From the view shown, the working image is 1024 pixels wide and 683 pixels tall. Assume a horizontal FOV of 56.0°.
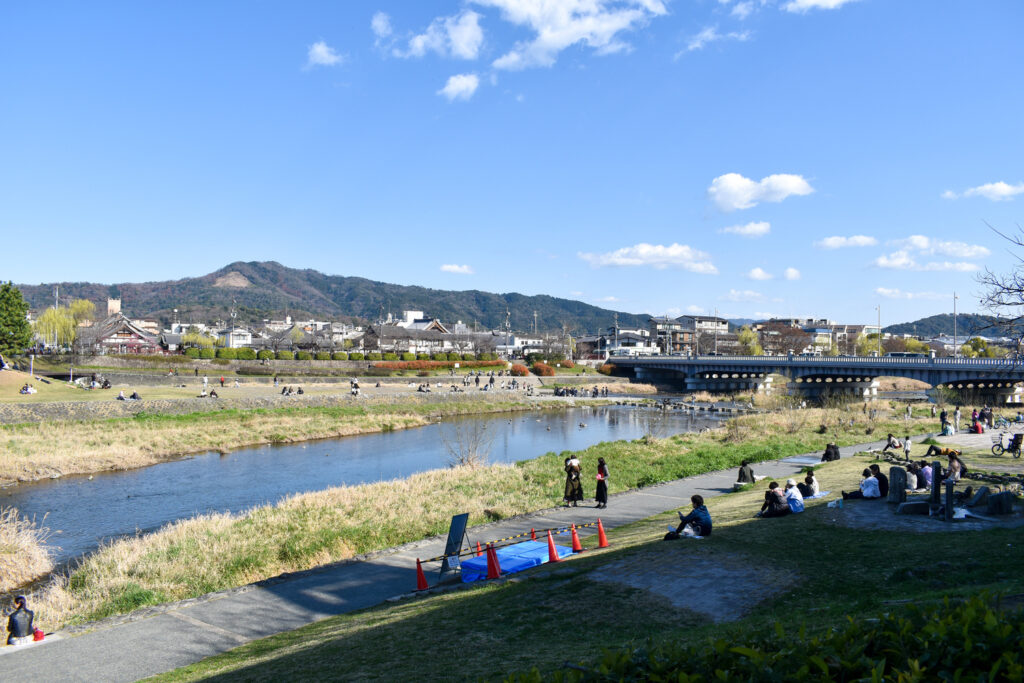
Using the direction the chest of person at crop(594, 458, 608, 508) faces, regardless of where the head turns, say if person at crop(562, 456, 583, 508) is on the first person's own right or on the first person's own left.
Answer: on the first person's own right

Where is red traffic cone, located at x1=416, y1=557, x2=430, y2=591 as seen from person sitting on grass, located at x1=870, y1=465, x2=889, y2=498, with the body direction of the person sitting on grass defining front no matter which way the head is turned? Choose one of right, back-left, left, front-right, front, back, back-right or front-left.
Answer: front-left

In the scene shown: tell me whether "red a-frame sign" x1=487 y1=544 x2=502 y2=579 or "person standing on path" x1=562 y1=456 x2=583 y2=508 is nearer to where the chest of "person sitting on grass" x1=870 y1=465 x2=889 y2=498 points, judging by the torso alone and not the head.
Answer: the person standing on path

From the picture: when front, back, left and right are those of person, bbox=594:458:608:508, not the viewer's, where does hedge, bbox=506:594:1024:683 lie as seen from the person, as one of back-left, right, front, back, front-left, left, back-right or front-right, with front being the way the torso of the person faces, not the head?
front-left

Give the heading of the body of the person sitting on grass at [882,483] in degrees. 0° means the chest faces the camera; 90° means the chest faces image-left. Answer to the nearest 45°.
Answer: approximately 90°

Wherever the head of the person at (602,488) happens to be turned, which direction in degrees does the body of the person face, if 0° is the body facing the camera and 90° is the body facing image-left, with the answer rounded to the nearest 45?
approximately 45°

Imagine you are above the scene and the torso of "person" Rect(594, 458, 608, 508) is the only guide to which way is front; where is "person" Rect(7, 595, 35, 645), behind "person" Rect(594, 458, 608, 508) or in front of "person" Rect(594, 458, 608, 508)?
in front

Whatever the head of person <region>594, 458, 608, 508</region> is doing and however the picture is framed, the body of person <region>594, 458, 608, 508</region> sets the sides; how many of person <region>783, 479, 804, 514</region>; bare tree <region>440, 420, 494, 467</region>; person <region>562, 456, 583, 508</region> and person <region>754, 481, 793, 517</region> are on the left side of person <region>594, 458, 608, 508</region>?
2
